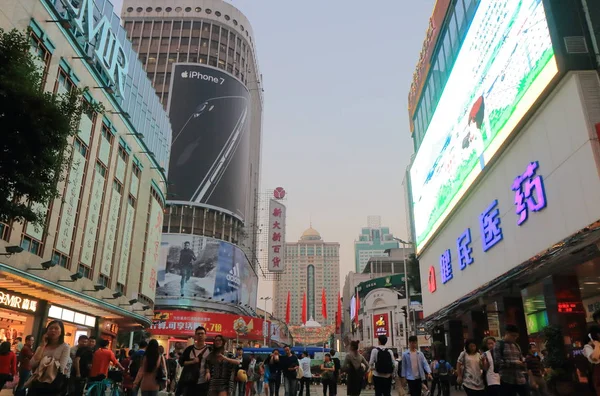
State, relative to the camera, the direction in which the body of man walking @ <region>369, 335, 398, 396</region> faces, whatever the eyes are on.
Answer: away from the camera

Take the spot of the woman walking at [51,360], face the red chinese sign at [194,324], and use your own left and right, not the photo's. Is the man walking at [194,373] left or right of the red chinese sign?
right

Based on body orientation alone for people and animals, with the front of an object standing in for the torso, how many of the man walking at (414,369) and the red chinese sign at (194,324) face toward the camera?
2

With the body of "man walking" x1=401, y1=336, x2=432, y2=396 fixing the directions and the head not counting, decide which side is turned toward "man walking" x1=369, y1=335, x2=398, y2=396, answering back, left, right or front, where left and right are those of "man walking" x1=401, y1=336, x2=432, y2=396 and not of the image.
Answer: right

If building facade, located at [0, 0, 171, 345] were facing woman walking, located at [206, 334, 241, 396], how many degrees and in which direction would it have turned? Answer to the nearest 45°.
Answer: approximately 45° to its right

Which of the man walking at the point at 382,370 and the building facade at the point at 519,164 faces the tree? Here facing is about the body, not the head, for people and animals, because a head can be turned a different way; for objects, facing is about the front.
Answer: the building facade
